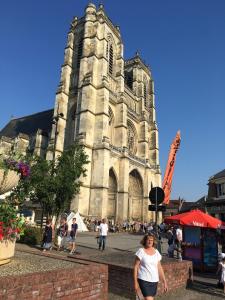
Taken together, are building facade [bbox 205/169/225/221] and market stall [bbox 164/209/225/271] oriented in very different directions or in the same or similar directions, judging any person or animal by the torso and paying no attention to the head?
same or similar directions

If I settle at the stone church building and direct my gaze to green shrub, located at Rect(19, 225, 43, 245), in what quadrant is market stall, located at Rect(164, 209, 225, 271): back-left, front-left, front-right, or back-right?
front-left

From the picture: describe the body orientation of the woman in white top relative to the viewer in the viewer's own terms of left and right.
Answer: facing the viewer

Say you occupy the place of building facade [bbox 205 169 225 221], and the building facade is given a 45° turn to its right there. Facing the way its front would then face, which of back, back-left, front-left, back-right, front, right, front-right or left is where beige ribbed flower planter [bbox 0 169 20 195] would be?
left

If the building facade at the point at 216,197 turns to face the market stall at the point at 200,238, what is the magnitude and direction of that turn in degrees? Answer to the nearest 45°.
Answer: approximately 45° to its left

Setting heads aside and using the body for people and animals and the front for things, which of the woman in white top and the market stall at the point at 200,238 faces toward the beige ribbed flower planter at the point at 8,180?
the market stall

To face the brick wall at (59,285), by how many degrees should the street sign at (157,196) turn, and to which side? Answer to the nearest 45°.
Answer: approximately 180°

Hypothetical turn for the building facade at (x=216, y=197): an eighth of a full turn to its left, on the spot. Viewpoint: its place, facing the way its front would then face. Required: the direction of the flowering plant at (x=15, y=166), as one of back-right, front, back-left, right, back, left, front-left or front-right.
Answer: front

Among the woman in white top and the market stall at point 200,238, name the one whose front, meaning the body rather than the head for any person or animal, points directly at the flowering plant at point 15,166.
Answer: the market stall

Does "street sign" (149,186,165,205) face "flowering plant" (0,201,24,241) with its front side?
no

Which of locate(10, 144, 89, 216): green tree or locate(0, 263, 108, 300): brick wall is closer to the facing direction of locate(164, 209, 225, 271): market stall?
the brick wall
